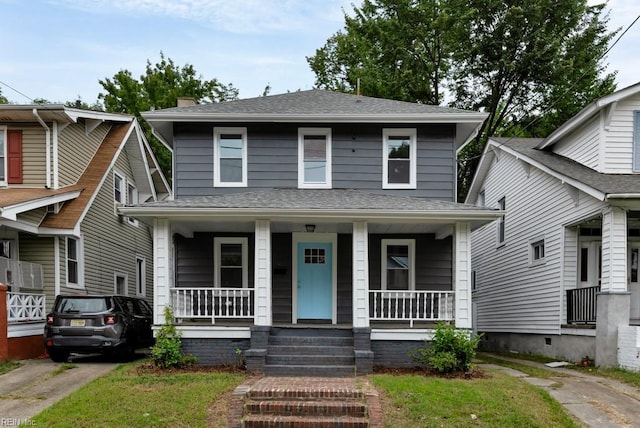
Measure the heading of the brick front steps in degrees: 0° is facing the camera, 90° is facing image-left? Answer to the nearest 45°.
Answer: approximately 0°

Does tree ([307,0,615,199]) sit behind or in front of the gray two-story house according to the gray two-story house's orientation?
behind

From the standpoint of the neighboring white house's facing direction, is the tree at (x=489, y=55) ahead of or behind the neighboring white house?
behind

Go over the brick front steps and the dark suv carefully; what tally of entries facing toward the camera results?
1

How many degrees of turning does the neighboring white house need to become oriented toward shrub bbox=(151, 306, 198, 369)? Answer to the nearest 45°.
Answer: approximately 90° to its right
